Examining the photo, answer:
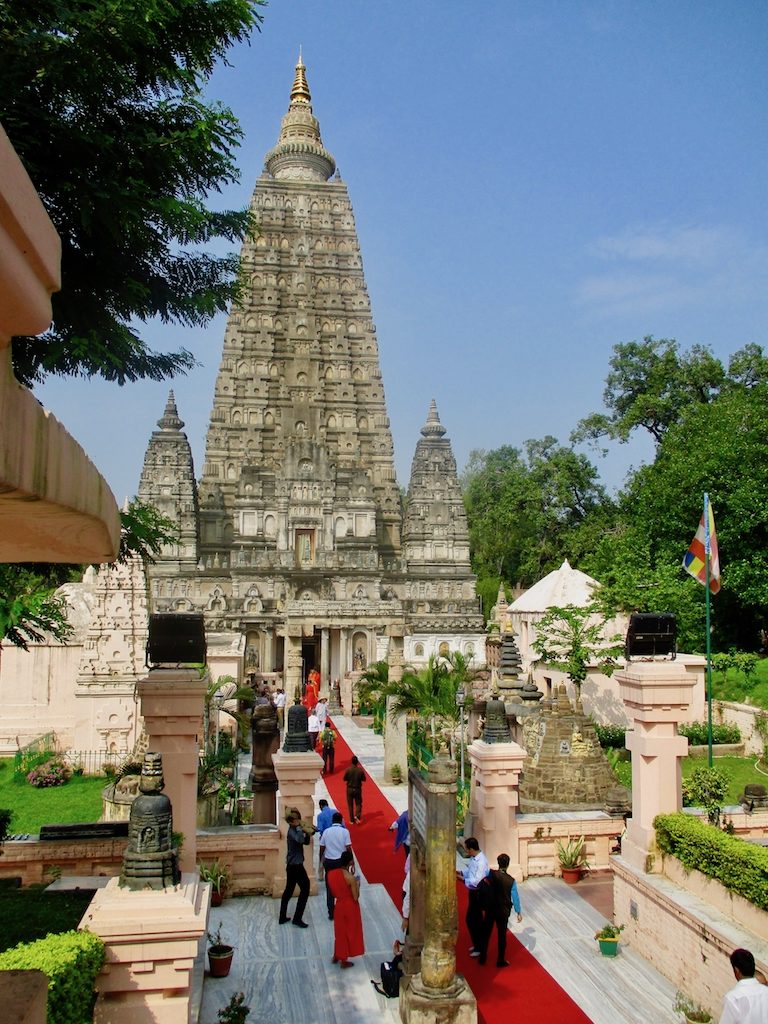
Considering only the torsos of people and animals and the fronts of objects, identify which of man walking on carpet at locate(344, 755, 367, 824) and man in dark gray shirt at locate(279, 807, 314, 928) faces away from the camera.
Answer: the man walking on carpet

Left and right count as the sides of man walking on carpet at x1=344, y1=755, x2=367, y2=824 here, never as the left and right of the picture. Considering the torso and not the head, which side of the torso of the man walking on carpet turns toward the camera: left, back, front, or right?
back

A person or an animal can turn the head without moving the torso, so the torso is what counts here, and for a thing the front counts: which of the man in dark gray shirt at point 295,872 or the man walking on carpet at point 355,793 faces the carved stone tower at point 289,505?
the man walking on carpet
